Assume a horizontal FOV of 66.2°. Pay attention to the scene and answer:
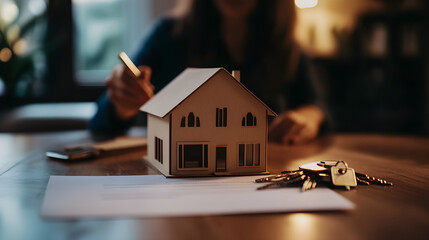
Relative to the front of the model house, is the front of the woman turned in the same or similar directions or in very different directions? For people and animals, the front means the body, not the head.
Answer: same or similar directions

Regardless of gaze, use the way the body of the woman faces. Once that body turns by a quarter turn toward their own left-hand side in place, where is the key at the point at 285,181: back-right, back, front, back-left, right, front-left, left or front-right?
right

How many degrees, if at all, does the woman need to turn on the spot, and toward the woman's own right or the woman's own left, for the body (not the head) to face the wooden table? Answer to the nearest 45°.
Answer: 0° — they already face it

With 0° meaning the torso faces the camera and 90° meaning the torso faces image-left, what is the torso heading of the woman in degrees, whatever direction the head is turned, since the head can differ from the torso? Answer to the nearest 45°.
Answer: approximately 0°

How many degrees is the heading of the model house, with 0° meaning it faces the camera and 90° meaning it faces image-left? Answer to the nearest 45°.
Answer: approximately 0°

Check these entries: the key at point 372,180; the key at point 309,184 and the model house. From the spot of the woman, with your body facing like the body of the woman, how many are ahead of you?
3

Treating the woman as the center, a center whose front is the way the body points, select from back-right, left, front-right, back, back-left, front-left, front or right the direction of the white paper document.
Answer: front

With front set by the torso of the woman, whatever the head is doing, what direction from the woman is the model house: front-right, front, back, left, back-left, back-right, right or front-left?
front

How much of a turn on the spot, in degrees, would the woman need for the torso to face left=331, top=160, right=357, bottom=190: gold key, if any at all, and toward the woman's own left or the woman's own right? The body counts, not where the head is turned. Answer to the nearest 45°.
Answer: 0° — they already face it

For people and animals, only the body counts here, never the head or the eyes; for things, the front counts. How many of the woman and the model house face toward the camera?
2
